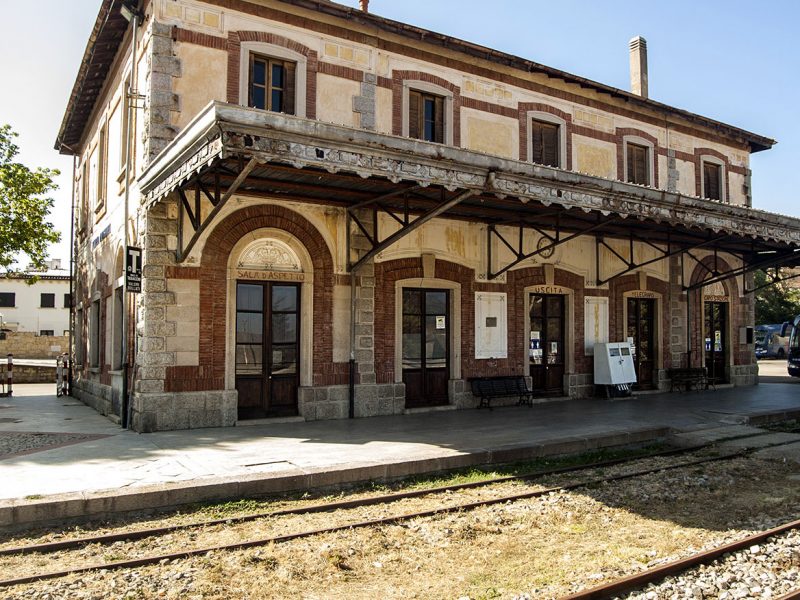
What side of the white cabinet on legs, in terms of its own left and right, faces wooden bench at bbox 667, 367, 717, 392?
left

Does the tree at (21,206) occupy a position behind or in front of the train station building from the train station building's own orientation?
behind

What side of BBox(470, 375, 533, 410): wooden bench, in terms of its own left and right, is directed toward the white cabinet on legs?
left

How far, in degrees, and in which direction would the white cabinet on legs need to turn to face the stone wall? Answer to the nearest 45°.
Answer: approximately 180°

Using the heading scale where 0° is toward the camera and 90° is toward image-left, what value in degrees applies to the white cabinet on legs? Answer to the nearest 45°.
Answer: approximately 315°

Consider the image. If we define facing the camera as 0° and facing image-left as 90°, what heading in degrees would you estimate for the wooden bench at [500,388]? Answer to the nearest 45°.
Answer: approximately 315°

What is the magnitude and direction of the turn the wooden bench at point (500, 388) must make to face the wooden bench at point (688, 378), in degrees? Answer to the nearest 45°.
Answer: approximately 90° to its left

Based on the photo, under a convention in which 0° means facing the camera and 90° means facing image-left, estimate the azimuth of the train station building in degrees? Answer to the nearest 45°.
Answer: approximately 315°
